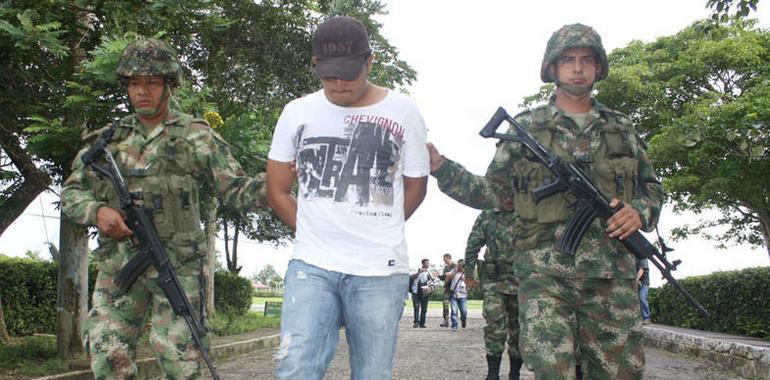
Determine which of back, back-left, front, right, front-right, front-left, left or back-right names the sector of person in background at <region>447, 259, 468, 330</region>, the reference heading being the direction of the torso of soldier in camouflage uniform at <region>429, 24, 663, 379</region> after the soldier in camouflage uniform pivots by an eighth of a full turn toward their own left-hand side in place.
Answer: back-left

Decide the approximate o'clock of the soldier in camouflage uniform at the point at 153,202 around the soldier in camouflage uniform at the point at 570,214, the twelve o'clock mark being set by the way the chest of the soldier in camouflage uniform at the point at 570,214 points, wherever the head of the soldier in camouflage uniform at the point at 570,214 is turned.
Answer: the soldier in camouflage uniform at the point at 153,202 is roughly at 3 o'clock from the soldier in camouflage uniform at the point at 570,214.

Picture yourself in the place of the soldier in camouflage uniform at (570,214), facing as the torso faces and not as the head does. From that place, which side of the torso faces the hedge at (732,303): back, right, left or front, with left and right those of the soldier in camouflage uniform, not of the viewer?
back

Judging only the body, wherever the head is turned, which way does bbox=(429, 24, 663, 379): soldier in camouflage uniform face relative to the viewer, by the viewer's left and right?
facing the viewer

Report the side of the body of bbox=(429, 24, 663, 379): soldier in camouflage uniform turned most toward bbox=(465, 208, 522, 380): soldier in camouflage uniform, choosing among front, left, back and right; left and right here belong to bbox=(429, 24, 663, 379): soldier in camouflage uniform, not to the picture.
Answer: back

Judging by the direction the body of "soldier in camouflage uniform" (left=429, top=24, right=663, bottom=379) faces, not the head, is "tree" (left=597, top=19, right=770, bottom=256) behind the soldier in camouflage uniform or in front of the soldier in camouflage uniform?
behind

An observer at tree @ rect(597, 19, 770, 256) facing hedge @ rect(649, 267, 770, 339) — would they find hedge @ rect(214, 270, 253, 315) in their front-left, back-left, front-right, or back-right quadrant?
front-right

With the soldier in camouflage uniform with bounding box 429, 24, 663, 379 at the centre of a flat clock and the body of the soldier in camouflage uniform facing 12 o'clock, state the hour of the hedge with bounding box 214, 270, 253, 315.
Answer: The hedge is roughly at 5 o'clock from the soldier in camouflage uniform.

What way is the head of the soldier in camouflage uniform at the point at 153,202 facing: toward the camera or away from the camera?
toward the camera

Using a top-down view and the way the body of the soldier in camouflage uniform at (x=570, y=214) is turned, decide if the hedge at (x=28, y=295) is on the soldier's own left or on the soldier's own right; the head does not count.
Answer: on the soldier's own right

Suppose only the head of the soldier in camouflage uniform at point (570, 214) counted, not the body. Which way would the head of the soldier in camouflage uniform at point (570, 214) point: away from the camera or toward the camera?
toward the camera

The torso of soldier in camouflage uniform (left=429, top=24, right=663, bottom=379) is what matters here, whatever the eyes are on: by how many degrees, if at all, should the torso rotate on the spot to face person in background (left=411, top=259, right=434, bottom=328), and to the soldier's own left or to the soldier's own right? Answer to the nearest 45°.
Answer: approximately 180°
